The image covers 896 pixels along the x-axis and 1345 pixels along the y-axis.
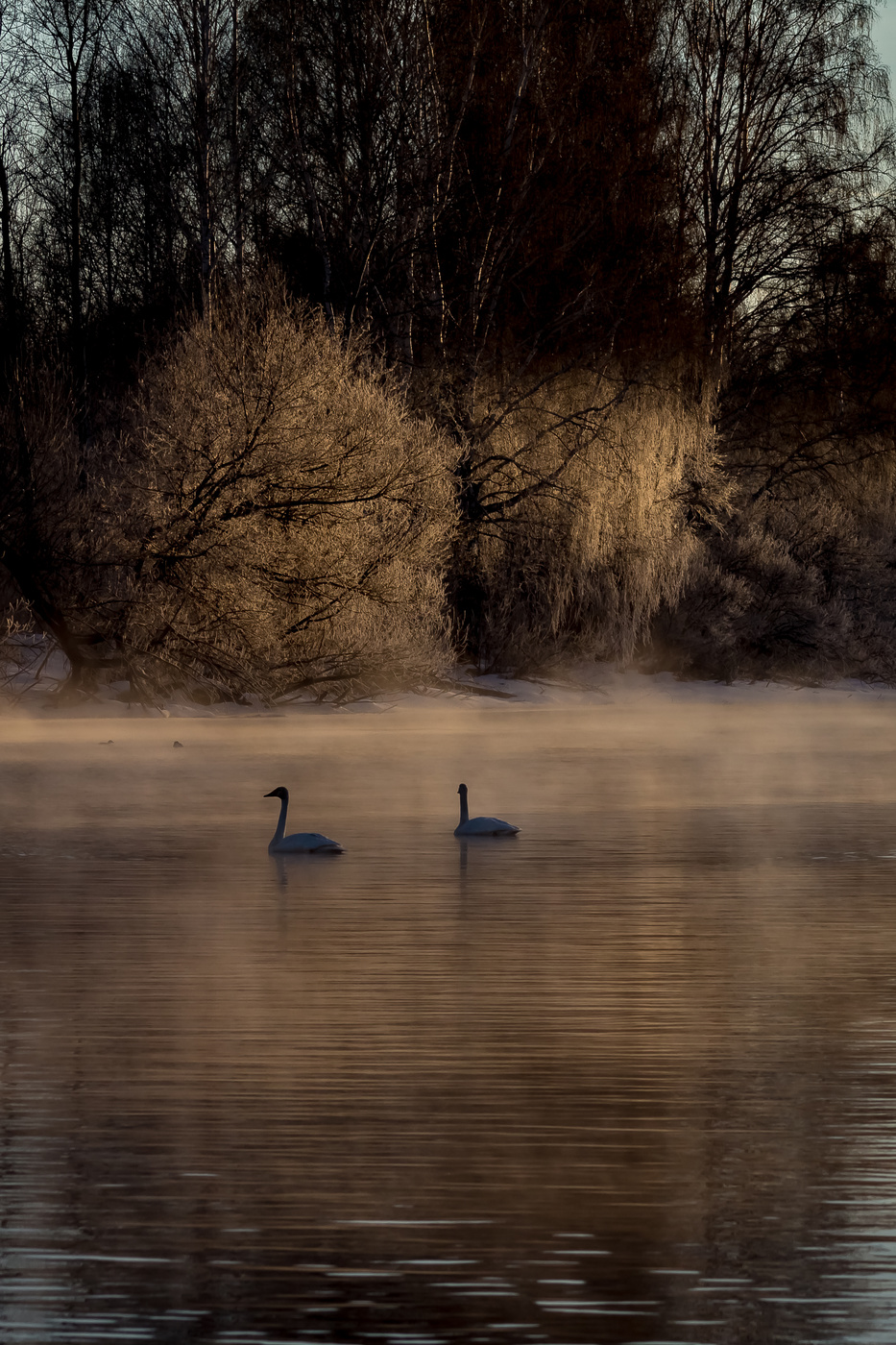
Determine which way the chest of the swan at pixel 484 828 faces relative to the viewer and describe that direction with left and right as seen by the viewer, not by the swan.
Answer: facing to the left of the viewer

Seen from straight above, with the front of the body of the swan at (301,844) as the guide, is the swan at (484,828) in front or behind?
behind

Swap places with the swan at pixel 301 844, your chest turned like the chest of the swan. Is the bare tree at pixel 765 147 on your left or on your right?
on your right

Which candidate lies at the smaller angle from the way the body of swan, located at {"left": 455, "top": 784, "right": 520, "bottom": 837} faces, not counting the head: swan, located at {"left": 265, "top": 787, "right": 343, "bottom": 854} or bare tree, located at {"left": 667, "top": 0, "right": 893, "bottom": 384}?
the swan

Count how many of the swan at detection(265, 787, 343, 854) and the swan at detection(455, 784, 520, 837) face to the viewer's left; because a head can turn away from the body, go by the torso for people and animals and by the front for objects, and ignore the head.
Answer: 2

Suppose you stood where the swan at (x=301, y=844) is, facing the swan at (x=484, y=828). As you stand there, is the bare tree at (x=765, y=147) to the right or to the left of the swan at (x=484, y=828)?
left

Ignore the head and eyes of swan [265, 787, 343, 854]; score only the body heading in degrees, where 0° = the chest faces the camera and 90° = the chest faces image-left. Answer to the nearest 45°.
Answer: approximately 90°

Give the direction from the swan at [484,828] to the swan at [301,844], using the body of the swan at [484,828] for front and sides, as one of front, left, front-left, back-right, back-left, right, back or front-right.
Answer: front-left

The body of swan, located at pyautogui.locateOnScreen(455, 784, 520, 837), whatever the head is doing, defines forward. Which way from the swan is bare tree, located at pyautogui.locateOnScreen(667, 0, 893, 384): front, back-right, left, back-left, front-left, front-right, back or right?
right
